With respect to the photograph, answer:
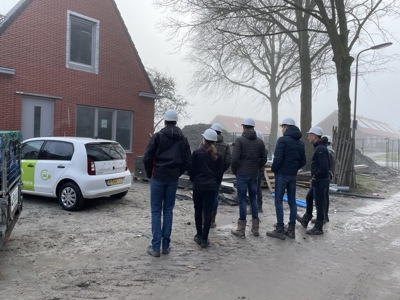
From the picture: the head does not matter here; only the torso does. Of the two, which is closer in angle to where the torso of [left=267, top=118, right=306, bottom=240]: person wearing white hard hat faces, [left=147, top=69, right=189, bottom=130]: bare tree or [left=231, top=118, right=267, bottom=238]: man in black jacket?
the bare tree

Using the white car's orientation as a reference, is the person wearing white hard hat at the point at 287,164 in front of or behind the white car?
behind

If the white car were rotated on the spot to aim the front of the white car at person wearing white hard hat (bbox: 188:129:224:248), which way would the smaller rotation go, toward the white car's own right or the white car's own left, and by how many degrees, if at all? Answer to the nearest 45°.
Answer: approximately 180°

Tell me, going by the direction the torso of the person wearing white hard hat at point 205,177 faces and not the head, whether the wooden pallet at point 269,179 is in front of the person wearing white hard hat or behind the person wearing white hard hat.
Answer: in front

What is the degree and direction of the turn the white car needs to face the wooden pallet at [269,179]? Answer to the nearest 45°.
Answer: approximately 135° to its right

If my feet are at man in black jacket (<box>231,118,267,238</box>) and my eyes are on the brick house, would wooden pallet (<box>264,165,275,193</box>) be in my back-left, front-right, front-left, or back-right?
front-right

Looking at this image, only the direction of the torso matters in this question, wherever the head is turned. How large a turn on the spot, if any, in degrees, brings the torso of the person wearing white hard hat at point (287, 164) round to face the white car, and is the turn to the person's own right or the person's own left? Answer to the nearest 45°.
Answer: approximately 45° to the person's own left

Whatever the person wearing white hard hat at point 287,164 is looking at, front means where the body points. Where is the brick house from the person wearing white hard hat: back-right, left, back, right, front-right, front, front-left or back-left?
front

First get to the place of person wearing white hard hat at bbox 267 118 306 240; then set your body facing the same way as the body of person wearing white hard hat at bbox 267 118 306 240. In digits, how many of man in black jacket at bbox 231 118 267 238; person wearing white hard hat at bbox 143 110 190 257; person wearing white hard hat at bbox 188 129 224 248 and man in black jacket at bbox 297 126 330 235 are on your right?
1

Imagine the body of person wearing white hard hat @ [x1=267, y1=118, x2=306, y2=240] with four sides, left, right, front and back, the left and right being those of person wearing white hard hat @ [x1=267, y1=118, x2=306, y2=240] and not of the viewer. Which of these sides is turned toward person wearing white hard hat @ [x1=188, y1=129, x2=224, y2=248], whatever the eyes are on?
left

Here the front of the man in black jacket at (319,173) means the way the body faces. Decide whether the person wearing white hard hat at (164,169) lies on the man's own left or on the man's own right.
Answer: on the man's own left

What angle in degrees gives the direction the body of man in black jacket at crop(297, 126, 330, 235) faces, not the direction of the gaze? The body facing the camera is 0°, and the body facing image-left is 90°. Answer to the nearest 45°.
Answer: approximately 90°

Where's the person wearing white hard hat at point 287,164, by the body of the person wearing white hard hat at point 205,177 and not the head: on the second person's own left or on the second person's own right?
on the second person's own right

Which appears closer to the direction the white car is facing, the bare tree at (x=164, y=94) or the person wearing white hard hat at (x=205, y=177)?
the bare tree

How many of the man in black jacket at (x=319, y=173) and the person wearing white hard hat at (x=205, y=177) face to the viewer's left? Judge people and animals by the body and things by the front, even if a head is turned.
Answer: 1

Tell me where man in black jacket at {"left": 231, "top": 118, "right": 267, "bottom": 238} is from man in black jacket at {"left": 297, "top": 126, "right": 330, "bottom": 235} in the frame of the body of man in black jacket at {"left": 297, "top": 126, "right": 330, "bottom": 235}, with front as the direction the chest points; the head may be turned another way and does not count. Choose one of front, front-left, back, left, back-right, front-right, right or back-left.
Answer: front-left

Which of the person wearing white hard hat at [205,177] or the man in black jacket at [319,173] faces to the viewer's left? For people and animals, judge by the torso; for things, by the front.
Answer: the man in black jacket

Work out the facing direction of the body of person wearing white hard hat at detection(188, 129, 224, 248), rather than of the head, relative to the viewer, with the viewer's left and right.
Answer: facing away from the viewer
